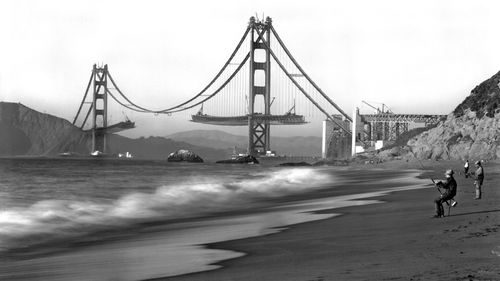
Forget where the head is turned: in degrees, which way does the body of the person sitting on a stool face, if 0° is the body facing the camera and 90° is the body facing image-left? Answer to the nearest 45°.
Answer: approximately 90°
